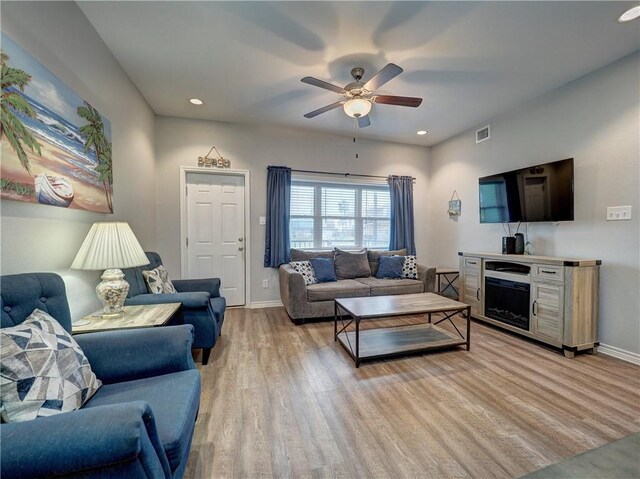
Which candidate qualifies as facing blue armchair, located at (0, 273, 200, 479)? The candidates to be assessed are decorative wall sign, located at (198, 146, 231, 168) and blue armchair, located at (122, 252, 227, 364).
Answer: the decorative wall sign

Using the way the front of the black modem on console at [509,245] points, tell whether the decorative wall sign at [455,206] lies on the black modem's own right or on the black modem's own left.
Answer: on the black modem's own right

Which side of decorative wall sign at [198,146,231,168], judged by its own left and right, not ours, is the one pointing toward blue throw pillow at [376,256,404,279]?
left

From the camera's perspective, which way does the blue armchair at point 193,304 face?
to the viewer's right

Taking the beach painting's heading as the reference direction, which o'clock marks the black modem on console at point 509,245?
The black modem on console is roughly at 11 o'clock from the beach painting.

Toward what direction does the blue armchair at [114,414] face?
to the viewer's right

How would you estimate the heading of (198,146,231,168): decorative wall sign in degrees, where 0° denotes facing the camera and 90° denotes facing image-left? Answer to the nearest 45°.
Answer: approximately 0°

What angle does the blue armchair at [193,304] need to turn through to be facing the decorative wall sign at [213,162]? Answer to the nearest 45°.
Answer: approximately 90° to its left

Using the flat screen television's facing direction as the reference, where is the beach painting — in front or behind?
in front

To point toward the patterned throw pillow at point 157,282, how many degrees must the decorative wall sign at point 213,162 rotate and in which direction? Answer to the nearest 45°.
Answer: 0° — it already faces it

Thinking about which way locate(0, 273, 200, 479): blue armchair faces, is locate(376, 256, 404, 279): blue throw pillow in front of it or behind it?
in front

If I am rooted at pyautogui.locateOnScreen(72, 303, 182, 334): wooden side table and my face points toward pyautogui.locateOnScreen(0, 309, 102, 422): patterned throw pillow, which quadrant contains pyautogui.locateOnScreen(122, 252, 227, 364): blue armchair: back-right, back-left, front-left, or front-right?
back-left

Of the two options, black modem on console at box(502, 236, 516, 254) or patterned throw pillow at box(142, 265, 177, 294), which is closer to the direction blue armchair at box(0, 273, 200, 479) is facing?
the black modem on console

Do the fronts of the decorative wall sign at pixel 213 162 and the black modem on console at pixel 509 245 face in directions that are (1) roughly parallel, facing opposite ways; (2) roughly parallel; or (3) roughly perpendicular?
roughly perpendicular
